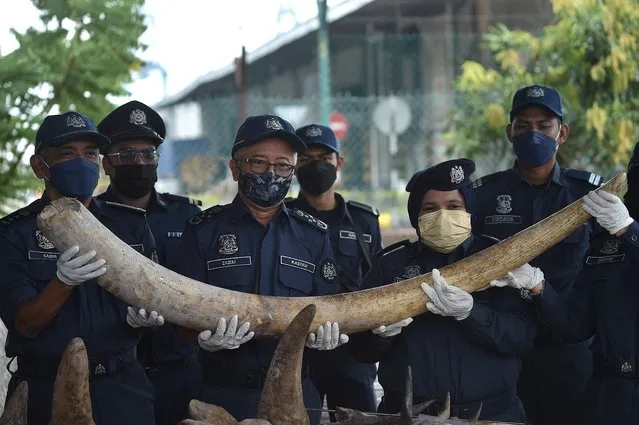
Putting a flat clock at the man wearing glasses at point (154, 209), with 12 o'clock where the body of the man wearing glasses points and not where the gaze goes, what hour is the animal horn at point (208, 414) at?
The animal horn is roughly at 12 o'clock from the man wearing glasses.

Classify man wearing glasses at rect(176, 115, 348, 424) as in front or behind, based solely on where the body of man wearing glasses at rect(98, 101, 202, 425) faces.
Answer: in front

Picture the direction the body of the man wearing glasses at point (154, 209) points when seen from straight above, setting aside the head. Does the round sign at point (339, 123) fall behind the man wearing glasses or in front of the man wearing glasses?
behind

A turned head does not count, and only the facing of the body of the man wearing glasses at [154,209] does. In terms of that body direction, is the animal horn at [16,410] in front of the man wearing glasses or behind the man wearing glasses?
in front

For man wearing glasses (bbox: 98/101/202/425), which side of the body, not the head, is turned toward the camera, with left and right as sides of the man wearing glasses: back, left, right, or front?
front

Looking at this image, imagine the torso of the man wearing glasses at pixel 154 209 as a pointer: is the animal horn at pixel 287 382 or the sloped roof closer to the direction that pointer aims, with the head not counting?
the animal horn

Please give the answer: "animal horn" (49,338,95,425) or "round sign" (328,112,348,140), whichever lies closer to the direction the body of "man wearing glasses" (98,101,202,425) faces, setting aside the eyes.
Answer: the animal horn

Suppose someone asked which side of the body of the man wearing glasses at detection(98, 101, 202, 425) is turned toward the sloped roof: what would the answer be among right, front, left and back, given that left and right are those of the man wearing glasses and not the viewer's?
back

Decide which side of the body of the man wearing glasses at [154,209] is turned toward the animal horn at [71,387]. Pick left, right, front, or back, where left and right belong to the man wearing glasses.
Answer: front
